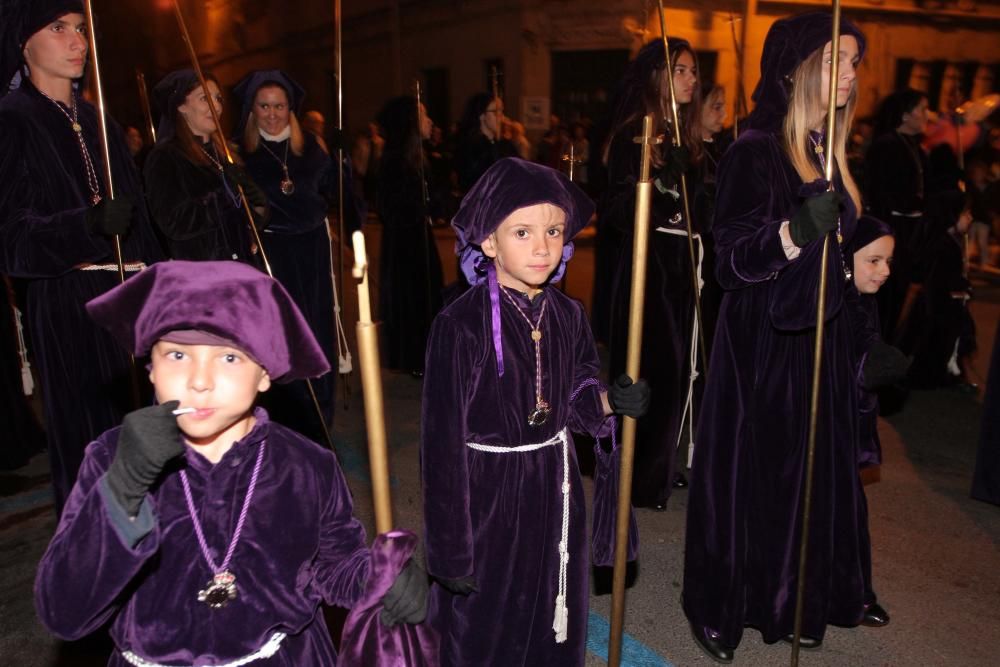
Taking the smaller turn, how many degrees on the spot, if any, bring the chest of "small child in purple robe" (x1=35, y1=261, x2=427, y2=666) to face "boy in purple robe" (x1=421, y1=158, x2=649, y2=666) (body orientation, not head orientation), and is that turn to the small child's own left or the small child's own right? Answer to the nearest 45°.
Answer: approximately 135° to the small child's own left

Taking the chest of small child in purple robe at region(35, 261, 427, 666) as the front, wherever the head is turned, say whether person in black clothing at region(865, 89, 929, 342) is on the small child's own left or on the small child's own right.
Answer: on the small child's own left

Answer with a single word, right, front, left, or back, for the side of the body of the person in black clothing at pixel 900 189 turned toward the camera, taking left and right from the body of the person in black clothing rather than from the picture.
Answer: right

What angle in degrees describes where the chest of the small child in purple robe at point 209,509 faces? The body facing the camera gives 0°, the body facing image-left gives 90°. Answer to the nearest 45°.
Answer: approximately 0°

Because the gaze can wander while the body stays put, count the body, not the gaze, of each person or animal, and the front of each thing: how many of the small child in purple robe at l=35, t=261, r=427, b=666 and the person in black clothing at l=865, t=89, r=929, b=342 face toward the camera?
1
